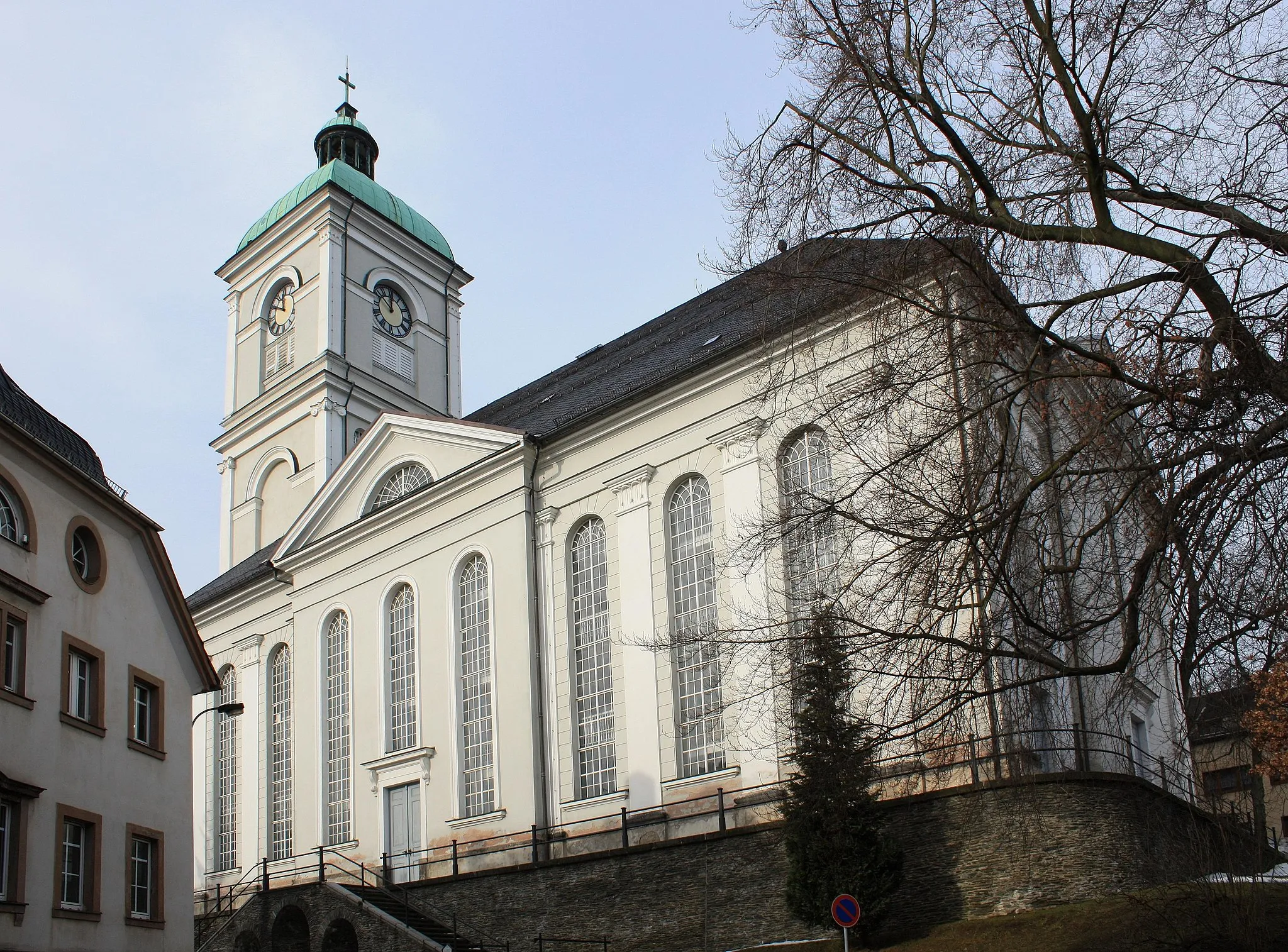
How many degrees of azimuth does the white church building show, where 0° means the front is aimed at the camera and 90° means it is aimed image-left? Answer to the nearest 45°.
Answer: approximately 45°

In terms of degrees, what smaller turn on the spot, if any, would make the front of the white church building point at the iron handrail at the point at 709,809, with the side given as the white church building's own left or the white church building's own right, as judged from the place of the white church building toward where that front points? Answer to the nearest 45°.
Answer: approximately 90° to the white church building's own left
